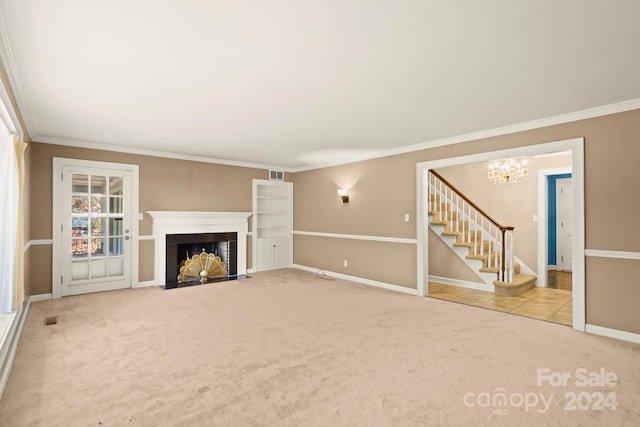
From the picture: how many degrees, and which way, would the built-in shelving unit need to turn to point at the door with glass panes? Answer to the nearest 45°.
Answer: approximately 90° to its right

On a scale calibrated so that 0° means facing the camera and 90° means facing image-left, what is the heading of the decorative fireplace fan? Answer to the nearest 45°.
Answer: approximately 0°

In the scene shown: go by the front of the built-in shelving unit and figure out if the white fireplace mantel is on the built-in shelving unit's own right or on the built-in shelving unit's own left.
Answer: on the built-in shelving unit's own right

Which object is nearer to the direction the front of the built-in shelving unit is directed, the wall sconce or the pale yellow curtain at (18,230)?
the wall sconce

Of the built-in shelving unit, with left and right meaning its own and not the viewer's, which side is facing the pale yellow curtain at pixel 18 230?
right

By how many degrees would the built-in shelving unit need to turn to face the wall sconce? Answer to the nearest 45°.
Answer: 0° — it already faces it

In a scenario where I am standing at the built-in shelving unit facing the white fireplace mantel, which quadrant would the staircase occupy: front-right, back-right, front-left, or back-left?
back-left

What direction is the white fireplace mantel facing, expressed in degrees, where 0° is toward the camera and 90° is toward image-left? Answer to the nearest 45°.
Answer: approximately 0°

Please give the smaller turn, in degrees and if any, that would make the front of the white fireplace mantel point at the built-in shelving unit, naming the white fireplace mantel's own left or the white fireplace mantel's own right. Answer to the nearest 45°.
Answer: approximately 135° to the white fireplace mantel's own left
